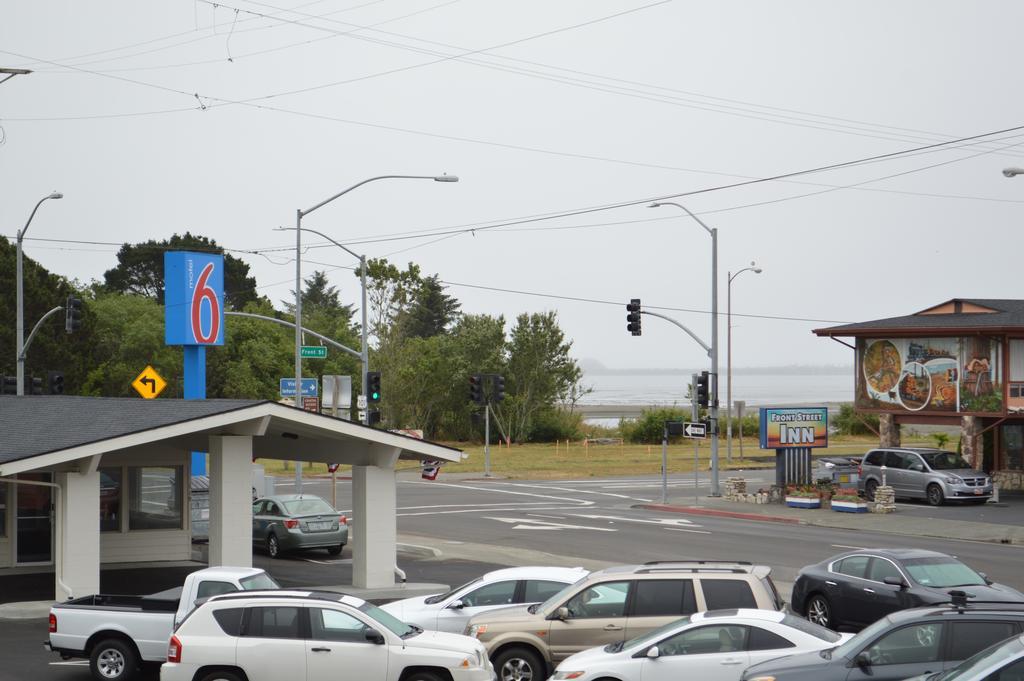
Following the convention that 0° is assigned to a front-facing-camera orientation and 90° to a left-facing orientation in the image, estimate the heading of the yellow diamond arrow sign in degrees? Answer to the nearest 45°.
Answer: approximately 0°

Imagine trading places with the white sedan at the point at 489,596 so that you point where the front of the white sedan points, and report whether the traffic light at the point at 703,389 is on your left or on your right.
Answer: on your right

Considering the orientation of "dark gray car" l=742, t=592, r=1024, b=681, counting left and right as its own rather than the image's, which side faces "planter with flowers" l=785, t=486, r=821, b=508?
right

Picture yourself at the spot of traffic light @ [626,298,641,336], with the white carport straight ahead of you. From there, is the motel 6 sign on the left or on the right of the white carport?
right

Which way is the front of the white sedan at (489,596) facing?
to the viewer's left

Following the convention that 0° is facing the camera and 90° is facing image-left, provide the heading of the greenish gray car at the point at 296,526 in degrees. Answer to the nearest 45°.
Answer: approximately 135°

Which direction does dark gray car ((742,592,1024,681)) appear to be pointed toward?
to the viewer's left

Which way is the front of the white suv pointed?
to the viewer's right

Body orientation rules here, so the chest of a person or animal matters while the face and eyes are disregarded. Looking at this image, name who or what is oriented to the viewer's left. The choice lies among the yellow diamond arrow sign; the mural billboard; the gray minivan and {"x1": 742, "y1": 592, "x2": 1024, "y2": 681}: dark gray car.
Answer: the dark gray car

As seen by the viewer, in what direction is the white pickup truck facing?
to the viewer's right

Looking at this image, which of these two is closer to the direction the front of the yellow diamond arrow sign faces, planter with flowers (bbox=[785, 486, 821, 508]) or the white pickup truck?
the white pickup truck

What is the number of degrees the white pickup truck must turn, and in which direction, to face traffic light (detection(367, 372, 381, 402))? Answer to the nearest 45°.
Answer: approximately 90° to its left

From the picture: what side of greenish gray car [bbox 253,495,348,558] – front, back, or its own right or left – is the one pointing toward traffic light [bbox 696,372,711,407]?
right

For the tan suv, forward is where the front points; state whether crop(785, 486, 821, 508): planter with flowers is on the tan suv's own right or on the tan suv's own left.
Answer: on the tan suv's own right

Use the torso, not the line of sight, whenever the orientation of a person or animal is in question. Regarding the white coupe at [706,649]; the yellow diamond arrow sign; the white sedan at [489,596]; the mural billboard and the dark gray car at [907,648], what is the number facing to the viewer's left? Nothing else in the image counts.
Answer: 3

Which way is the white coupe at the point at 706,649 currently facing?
to the viewer's left
